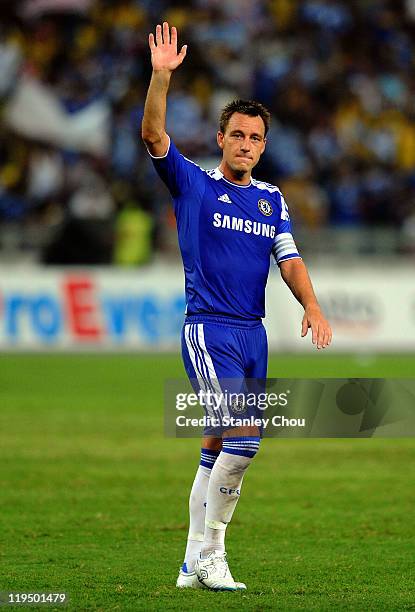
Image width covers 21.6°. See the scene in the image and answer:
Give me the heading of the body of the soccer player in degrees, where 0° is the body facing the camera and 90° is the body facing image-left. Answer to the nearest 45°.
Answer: approximately 315°
